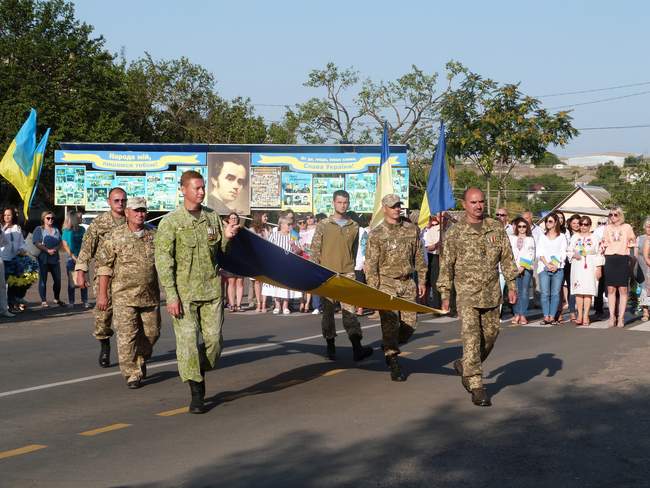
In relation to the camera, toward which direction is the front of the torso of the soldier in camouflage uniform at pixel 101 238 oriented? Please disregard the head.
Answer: toward the camera

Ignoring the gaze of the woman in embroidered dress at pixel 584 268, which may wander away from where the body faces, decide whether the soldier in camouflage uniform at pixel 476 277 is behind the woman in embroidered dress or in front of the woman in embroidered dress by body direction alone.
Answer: in front

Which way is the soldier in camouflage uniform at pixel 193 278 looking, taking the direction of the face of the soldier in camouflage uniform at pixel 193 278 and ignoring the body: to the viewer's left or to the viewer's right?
to the viewer's right

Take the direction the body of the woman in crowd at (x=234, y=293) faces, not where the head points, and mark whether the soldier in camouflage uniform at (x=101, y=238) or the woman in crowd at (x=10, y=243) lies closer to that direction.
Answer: the soldier in camouflage uniform

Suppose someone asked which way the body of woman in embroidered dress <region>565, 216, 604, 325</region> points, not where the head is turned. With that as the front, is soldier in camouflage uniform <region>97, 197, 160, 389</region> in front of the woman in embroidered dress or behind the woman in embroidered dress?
in front

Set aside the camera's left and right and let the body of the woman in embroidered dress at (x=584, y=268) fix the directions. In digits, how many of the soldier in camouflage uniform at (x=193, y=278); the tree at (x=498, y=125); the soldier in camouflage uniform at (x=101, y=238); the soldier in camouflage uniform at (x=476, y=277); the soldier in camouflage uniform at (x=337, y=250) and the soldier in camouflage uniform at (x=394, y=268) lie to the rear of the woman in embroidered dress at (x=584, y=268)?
1

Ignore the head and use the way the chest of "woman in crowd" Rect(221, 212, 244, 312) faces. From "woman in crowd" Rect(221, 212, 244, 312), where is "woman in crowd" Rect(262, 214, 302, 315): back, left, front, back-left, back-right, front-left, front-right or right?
left

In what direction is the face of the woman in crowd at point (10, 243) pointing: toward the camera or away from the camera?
toward the camera

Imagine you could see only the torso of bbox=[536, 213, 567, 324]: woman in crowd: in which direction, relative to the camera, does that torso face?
toward the camera

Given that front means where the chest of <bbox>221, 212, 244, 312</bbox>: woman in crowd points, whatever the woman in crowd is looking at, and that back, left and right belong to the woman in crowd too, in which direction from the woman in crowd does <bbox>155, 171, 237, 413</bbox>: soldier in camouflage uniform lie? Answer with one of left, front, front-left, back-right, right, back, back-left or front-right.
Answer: front

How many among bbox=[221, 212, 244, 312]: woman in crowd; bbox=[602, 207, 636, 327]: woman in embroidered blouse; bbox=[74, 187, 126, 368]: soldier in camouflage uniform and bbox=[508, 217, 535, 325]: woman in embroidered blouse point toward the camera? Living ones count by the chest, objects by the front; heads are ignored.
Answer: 4
